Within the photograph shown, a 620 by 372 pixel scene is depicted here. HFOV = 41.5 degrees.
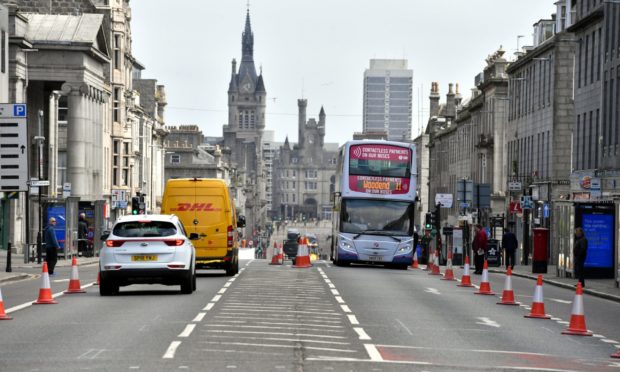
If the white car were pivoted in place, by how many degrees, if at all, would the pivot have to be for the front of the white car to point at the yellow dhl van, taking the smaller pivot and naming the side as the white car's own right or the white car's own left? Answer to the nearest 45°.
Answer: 0° — it already faces it

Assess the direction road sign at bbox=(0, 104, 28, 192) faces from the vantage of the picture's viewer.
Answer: facing the viewer

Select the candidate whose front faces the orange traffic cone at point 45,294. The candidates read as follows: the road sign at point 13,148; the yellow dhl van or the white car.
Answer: the road sign

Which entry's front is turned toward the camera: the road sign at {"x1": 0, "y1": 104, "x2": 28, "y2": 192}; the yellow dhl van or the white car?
the road sign

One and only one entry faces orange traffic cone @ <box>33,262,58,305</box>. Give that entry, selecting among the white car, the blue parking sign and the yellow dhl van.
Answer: the blue parking sign

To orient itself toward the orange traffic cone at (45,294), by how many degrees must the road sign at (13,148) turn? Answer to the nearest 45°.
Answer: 0° — it already faces it

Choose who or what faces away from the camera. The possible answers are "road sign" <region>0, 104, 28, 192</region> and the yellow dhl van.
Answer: the yellow dhl van

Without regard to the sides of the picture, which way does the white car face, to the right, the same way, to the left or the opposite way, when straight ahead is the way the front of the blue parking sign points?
the opposite way

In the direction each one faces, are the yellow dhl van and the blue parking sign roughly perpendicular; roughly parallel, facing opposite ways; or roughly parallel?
roughly parallel, facing opposite ways

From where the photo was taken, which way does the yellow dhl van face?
away from the camera

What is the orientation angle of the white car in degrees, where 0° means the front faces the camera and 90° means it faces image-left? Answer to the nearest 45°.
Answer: approximately 180°
